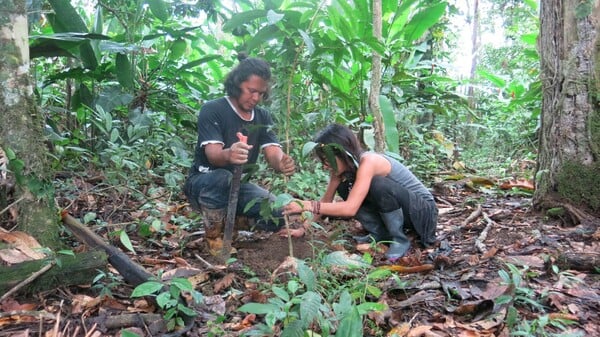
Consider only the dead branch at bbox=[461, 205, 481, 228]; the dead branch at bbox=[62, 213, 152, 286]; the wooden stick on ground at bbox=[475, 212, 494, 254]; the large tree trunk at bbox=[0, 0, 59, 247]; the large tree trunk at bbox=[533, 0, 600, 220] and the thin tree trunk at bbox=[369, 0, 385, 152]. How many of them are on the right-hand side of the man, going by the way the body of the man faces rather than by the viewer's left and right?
2

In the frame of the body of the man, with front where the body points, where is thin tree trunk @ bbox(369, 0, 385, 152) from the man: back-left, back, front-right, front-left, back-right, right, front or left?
left

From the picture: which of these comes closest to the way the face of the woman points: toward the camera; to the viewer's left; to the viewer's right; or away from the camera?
to the viewer's left

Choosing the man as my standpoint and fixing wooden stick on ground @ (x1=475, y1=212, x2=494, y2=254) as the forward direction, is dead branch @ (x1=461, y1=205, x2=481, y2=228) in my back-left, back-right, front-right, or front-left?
front-left

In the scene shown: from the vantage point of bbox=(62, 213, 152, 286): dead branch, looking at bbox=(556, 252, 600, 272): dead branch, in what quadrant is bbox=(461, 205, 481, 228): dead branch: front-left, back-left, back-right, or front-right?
front-left

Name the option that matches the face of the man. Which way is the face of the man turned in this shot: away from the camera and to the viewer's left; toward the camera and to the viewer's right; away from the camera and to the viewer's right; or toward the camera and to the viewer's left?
toward the camera and to the viewer's right

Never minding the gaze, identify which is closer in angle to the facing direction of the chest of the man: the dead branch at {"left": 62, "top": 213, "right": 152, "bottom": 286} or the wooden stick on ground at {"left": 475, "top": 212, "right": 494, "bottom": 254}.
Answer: the wooden stick on ground

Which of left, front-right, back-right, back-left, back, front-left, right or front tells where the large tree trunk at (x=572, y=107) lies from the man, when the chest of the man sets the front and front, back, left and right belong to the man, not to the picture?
front-left

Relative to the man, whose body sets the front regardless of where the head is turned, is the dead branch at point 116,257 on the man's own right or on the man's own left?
on the man's own right

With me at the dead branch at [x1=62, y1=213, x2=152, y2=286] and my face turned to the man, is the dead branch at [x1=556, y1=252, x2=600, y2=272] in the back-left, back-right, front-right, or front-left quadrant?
front-right

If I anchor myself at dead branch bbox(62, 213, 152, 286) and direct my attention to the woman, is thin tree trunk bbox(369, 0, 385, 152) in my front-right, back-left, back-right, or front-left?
front-left

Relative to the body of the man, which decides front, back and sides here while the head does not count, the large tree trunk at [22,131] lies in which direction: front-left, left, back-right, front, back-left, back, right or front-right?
right

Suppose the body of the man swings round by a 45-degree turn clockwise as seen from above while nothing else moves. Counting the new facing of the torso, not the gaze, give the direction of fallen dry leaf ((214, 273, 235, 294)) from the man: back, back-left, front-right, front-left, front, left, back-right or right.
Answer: front

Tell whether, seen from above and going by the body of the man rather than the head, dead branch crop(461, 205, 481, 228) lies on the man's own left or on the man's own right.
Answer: on the man's own left

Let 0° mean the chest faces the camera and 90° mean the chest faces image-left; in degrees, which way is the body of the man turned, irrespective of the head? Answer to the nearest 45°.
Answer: approximately 315°
